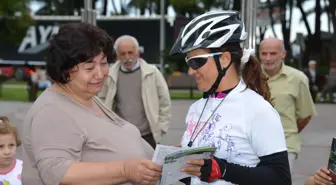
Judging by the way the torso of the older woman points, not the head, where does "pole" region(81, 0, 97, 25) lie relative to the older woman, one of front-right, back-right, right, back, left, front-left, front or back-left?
back-left

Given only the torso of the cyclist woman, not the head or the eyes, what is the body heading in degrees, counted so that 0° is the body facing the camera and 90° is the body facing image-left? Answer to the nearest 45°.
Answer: approximately 45°

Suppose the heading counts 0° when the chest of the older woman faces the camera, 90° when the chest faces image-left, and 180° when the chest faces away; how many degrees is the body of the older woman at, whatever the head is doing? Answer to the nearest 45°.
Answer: approximately 315°

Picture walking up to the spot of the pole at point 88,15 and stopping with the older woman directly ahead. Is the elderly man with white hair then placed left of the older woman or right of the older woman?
left

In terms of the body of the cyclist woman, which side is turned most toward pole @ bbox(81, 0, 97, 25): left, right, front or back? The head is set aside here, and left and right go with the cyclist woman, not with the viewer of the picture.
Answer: right
